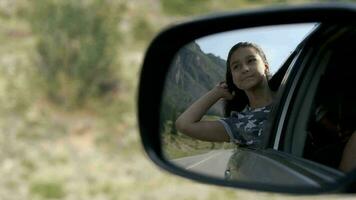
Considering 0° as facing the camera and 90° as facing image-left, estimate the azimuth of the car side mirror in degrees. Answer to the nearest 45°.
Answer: approximately 0°
